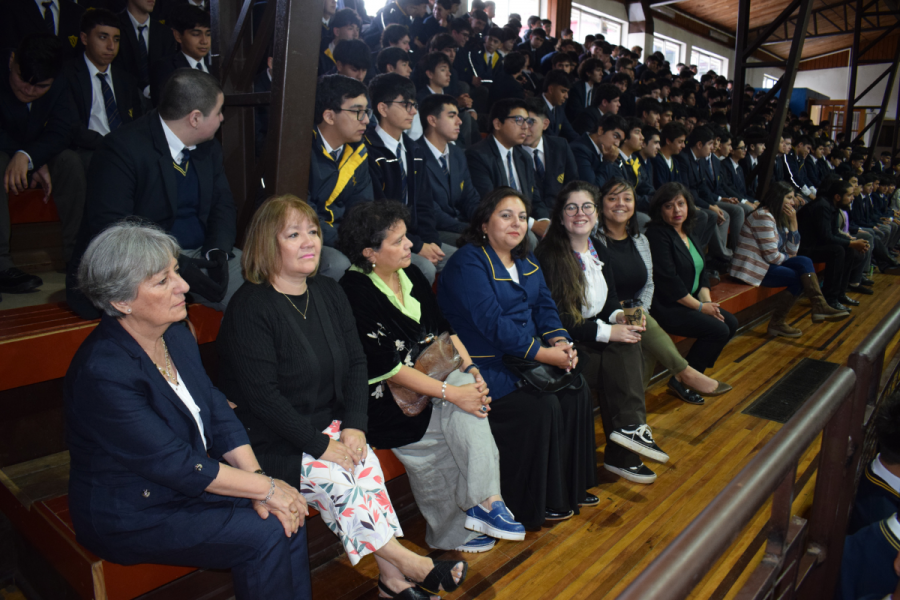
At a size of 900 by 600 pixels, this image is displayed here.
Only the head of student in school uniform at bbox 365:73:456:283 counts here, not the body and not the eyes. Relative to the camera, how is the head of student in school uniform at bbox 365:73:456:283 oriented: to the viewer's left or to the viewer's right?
to the viewer's right

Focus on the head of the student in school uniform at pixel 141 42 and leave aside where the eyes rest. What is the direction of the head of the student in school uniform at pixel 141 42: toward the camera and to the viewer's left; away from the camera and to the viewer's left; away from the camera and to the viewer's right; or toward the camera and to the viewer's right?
toward the camera and to the viewer's right

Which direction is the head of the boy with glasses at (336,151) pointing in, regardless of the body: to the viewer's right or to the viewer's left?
to the viewer's right

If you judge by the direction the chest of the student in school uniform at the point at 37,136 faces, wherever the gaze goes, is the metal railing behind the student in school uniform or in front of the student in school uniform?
in front

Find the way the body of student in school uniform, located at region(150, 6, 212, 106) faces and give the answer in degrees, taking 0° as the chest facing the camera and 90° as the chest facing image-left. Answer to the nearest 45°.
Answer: approximately 315°

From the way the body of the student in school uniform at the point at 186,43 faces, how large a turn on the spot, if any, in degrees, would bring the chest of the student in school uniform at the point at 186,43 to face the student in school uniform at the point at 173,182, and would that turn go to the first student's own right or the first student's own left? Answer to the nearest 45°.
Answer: approximately 45° to the first student's own right

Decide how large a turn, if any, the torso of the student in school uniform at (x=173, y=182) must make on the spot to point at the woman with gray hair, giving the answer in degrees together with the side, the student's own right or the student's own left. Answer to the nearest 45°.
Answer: approximately 45° to the student's own right

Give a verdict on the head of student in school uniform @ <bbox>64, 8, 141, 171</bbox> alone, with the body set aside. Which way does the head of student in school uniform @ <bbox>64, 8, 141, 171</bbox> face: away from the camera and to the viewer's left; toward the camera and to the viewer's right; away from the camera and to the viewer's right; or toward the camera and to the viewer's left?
toward the camera and to the viewer's right

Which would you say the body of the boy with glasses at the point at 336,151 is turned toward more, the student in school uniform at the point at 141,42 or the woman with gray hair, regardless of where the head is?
the woman with gray hair

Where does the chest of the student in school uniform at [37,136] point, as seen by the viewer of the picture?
toward the camera

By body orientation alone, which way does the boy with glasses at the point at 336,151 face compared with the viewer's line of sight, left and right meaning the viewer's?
facing the viewer and to the right of the viewer

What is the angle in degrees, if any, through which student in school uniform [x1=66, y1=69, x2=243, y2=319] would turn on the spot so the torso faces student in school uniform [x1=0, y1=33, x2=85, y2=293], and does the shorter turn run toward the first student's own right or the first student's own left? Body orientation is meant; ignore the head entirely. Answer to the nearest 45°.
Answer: approximately 180°

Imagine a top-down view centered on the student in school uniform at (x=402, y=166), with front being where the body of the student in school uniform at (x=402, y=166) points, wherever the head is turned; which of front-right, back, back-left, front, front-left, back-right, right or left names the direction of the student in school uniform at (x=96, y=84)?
back-right

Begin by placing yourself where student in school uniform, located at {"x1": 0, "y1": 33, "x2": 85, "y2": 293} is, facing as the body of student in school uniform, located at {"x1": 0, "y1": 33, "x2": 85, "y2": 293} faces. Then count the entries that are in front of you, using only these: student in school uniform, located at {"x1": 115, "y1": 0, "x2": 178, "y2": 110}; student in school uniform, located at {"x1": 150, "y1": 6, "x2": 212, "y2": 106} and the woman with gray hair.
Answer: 1
